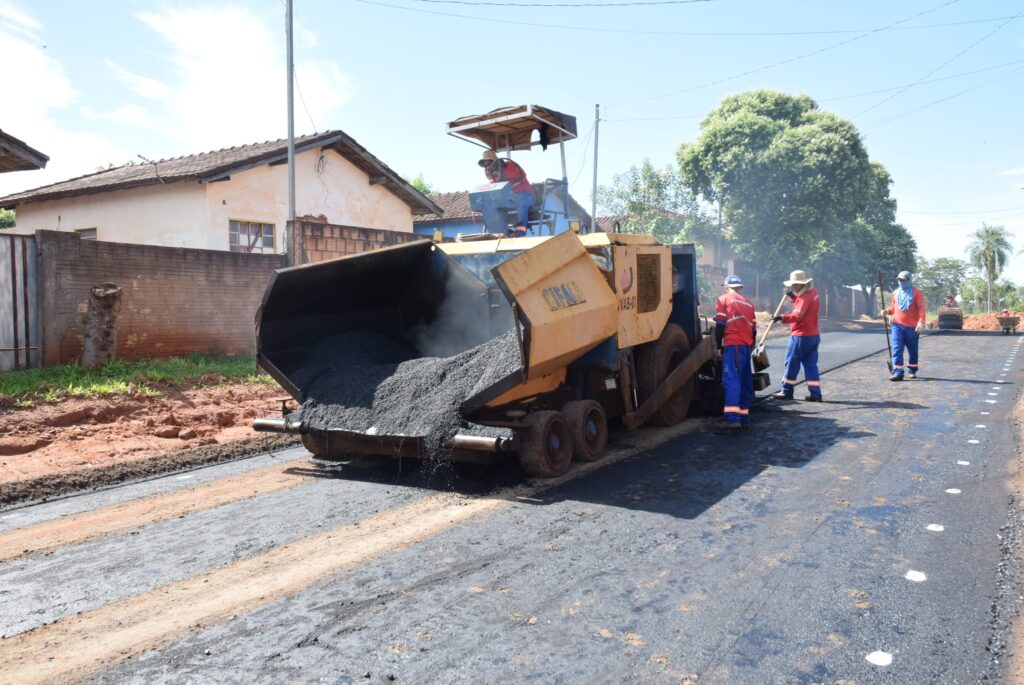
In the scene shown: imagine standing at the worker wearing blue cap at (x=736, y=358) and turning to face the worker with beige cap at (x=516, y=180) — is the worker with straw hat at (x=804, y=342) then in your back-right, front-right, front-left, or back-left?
back-right

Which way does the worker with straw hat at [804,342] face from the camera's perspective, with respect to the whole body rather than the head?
to the viewer's left

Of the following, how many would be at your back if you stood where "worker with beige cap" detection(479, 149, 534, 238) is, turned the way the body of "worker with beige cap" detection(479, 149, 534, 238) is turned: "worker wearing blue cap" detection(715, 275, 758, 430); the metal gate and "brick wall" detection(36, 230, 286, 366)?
1

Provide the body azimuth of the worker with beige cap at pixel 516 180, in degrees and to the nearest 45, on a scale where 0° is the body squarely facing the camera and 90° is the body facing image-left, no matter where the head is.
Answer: approximately 90°
